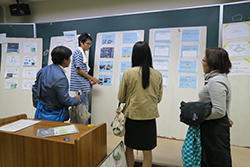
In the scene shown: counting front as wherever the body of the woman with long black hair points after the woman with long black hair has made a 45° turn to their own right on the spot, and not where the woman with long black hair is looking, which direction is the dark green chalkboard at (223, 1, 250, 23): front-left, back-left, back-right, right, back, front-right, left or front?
front

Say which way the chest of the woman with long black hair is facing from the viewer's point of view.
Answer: away from the camera

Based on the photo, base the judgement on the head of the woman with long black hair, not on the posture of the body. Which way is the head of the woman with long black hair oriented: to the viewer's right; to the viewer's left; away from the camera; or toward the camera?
away from the camera

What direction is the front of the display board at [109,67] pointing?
toward the camera

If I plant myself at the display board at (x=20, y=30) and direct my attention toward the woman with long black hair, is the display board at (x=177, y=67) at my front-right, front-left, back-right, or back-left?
front-left

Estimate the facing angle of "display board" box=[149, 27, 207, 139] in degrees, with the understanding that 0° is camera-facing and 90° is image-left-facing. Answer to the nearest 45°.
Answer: approximately 0°

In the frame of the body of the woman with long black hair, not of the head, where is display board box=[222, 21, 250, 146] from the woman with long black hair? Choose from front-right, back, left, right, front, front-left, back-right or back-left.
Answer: front-right

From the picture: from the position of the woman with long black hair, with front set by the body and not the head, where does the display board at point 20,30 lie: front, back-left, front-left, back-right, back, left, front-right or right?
front-left
